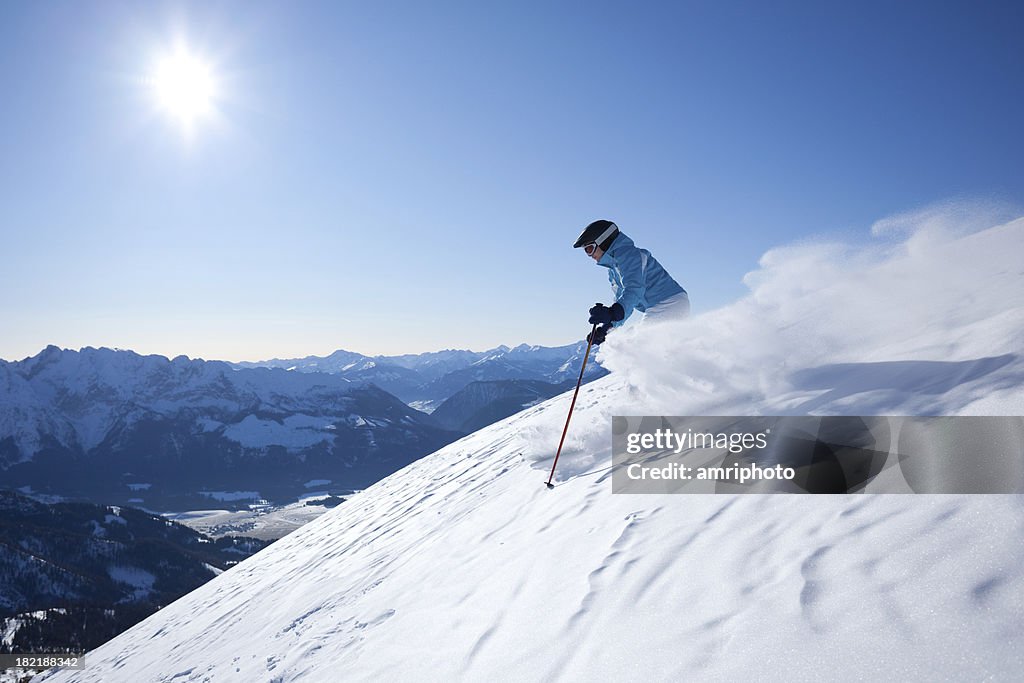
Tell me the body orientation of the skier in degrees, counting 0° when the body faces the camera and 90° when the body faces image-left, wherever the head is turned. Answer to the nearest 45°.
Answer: approximately 90°
